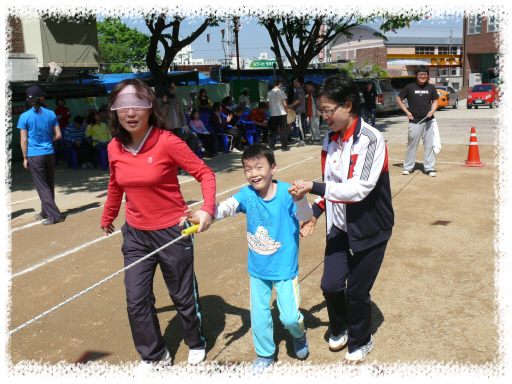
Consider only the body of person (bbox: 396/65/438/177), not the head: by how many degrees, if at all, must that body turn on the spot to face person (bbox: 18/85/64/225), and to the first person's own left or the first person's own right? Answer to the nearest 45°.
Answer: approximately 45° to the first person's own right

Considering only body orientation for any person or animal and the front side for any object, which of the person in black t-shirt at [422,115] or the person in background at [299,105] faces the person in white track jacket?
the person in black t-shirt at [422,115]

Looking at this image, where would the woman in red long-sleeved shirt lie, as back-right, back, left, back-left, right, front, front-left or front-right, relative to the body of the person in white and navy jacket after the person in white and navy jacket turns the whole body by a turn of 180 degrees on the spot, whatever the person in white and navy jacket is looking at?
back-left

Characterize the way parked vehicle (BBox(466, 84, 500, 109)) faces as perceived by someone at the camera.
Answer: facing the viewer and to the left of the viewer

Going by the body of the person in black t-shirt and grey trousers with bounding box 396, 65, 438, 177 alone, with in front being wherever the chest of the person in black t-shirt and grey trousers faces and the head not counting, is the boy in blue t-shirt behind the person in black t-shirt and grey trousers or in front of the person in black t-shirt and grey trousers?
in front

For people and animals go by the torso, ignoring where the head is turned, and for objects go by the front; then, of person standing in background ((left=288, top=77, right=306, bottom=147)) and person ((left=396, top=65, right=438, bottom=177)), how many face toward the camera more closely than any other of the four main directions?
1

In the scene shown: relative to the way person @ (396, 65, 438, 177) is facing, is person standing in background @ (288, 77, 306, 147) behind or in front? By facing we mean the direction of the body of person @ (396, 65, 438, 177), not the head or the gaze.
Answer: behind

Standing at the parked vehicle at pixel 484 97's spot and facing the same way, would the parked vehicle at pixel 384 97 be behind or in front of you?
in front

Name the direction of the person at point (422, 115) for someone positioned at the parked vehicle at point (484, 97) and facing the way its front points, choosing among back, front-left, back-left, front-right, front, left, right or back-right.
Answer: front-left

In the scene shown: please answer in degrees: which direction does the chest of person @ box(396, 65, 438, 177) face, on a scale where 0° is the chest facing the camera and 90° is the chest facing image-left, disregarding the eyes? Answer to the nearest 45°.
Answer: approximately 0°

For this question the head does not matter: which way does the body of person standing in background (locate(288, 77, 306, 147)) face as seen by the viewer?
to the viewer's left
